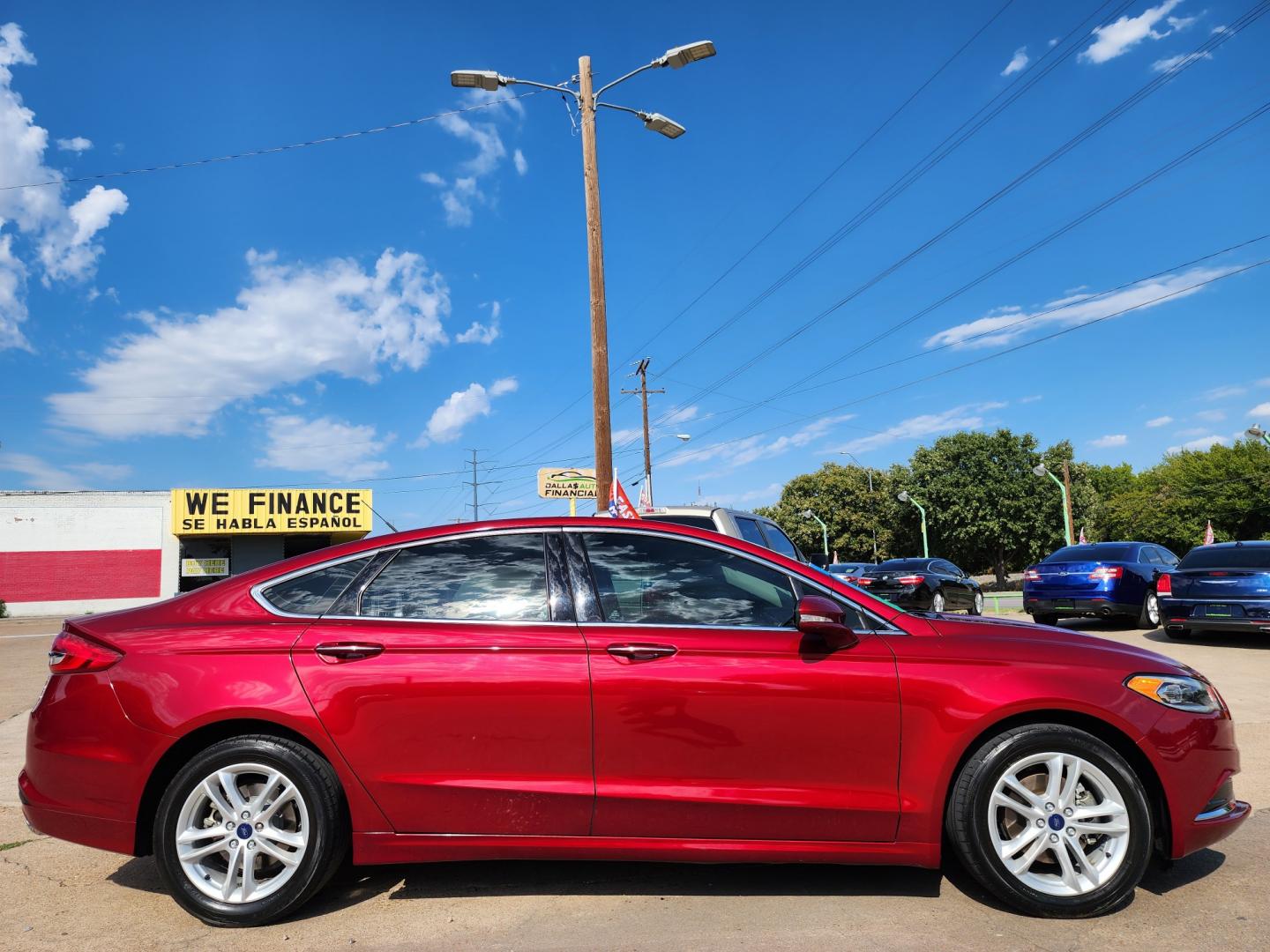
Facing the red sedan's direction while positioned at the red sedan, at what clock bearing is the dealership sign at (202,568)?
The dealership sign is roughly at 8 o'clock from the red sedan.

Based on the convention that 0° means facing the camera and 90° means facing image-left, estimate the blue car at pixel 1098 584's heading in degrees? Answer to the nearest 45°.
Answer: approximately 225°

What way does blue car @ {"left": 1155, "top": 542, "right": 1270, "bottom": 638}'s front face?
away from the camera

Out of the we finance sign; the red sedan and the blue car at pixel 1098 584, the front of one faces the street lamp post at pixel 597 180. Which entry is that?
the we finance sign

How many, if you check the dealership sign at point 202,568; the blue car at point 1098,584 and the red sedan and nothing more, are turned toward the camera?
1

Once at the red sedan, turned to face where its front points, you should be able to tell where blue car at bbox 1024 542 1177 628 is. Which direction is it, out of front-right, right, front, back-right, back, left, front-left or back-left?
front-left

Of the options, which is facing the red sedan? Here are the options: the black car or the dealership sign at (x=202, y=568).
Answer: the dealership sign

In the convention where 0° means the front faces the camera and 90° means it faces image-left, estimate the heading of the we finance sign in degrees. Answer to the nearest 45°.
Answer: approximately 0°

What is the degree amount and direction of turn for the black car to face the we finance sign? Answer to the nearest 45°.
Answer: approximately 135° to its left

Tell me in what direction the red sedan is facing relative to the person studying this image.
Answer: facing to the right of the viewer

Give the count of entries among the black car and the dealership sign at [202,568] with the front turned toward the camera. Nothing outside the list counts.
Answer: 1

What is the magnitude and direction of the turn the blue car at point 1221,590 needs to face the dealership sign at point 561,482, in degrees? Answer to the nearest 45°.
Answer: approximately 45° to its left

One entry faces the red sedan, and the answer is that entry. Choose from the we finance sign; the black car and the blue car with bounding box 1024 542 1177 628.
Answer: the we finance sign
